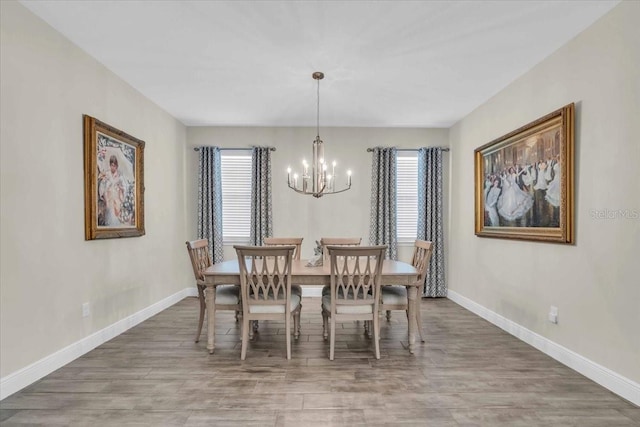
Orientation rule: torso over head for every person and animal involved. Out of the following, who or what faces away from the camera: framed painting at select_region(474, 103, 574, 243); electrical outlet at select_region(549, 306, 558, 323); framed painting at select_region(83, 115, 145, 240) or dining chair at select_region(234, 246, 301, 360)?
the dining chair

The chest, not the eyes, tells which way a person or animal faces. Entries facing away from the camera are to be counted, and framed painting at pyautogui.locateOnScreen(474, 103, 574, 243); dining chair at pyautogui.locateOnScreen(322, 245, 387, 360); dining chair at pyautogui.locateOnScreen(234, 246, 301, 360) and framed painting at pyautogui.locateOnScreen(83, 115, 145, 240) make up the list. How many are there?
2

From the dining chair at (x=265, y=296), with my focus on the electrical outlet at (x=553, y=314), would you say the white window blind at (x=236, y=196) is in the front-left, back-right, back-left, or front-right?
back-left

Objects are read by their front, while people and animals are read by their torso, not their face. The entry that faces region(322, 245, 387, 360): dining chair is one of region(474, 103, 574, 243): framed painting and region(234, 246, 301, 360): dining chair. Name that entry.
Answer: the framed painting

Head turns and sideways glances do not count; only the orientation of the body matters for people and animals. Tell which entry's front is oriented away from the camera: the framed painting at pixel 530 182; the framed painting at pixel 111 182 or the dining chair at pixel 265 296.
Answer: the dining chair

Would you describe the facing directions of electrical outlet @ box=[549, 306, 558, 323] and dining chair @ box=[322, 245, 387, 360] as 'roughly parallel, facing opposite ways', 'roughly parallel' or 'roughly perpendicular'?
roughly perpendicular

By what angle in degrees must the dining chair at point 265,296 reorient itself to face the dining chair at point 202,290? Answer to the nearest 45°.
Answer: approximately 45° to its left

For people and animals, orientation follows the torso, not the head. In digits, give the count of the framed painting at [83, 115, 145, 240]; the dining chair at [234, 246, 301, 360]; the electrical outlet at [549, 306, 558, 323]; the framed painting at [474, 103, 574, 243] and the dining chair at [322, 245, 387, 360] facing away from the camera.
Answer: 2

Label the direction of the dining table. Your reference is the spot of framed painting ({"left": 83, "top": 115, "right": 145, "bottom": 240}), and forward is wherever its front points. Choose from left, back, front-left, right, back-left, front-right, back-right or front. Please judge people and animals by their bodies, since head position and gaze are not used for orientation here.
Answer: front

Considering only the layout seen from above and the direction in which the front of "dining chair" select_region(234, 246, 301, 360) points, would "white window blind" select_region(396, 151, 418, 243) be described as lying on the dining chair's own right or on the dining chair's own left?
on the dining chair's own right

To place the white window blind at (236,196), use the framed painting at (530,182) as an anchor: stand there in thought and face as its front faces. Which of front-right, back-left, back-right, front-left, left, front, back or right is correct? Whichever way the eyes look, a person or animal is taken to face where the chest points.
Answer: front-right

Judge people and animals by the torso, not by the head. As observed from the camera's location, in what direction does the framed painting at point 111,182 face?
facing the viewer and to the right of the viewer

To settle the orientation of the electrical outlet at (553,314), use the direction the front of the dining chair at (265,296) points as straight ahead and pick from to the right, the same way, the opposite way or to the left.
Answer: to the left

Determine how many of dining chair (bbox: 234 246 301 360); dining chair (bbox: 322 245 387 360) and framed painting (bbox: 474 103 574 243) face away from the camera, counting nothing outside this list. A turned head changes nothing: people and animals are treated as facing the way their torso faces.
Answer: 2

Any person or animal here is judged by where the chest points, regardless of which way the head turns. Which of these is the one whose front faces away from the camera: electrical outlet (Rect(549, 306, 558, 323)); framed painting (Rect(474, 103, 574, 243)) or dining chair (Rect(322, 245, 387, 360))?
the dining chair

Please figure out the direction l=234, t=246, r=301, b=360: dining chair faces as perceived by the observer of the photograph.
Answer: facing away from the viewer

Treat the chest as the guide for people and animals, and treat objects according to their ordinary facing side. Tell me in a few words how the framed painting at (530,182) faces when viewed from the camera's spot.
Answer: facing the viewer and to the left of the viewer

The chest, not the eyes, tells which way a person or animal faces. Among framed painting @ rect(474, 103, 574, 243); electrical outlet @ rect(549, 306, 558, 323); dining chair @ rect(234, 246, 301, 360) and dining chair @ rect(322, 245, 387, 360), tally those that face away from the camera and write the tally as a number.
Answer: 2

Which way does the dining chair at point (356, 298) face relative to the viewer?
away from the camera

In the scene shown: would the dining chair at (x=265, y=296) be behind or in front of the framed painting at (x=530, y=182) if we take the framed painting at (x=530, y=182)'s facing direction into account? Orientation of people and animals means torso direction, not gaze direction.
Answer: in front
